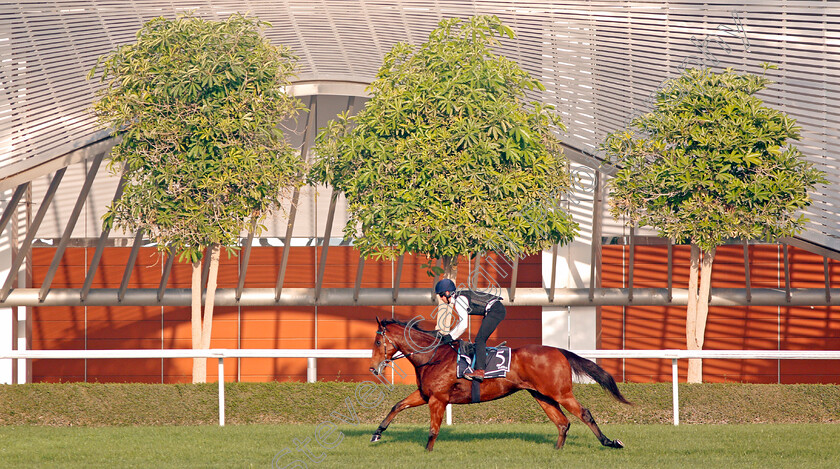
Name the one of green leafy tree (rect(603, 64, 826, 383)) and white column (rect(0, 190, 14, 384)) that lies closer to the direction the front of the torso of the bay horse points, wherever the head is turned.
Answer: the white column

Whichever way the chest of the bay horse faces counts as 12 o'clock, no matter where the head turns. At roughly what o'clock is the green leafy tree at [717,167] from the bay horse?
The green leafy tree is roughly at 4 o'clock from the bay horse.

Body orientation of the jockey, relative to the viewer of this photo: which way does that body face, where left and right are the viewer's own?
facing to the left of the viewer

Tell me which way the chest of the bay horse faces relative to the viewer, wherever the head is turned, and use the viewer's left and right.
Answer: facing to the left of the viewer

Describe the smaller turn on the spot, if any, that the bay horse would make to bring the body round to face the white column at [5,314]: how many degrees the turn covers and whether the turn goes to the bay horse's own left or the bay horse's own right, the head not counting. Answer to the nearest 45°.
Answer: approximately 45° to the bay horse's own right
